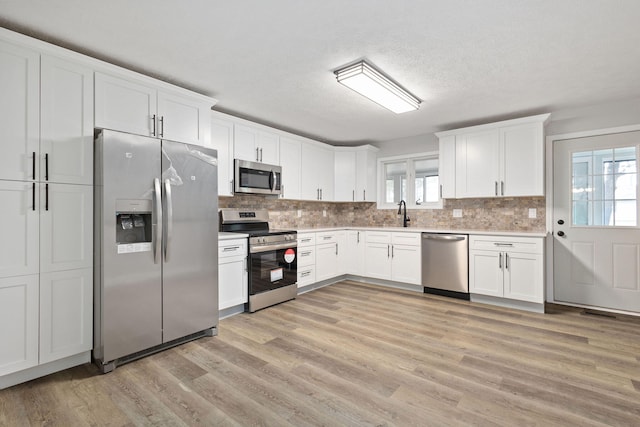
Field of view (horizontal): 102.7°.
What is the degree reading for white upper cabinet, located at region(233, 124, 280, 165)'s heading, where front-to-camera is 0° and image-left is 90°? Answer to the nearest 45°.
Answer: approximately 315°

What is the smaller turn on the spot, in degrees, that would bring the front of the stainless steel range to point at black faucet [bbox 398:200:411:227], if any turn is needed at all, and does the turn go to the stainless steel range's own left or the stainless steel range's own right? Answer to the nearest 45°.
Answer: approximately 45° to the stainless steel range's own left

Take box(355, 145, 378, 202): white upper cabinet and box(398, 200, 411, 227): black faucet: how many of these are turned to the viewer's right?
0

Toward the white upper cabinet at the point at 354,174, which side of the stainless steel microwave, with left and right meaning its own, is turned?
left

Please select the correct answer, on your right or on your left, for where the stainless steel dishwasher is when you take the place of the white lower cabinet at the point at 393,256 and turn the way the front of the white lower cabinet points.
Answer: on your left

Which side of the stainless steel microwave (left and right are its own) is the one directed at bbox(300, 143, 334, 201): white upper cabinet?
left

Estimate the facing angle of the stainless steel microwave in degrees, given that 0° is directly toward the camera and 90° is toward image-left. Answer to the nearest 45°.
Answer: approximately 315°

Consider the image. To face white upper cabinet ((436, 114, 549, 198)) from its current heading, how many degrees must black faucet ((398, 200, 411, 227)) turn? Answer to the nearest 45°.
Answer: approximately 90° to its left

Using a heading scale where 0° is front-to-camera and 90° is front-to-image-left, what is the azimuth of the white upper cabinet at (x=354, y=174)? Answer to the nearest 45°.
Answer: approximately 45°
